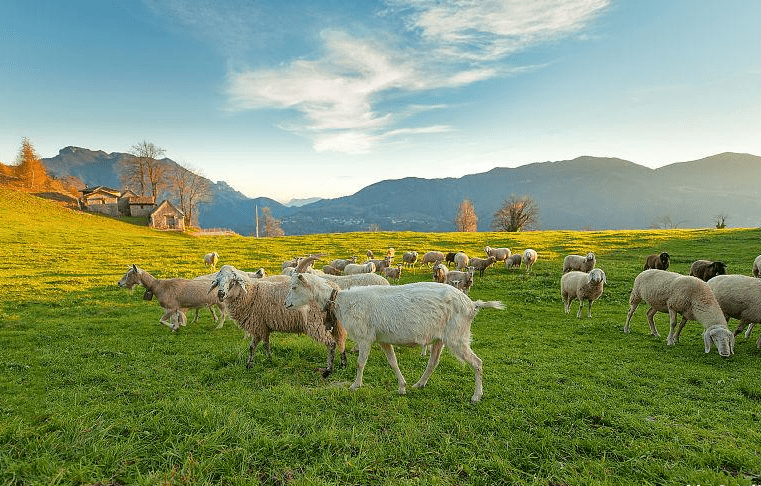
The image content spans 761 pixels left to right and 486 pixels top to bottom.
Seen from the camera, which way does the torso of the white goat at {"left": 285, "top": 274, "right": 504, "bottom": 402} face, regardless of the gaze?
to the viewer's left

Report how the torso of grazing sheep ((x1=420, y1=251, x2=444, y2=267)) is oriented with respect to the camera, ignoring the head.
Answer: to the viewer's left

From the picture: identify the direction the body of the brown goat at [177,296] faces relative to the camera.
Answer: to the viewer's left

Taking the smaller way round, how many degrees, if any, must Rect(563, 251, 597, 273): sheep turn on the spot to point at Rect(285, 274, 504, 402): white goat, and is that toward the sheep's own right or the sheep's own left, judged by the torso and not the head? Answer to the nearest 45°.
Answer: approximately 90° to the sheep's own right

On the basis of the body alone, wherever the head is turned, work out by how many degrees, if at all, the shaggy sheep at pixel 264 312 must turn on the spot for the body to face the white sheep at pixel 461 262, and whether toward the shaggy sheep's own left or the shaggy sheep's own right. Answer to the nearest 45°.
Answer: approximately 135° to the shaggy sheep's own right

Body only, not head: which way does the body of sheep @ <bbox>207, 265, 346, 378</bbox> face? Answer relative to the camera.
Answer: to the viewer's left

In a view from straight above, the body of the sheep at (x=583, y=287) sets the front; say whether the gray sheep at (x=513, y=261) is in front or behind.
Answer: behind

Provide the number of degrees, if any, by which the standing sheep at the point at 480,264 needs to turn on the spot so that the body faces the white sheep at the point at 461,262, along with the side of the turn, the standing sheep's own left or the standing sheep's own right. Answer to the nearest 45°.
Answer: approximately 135° to the standing sheep's own left

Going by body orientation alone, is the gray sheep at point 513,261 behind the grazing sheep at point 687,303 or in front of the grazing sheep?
behind
